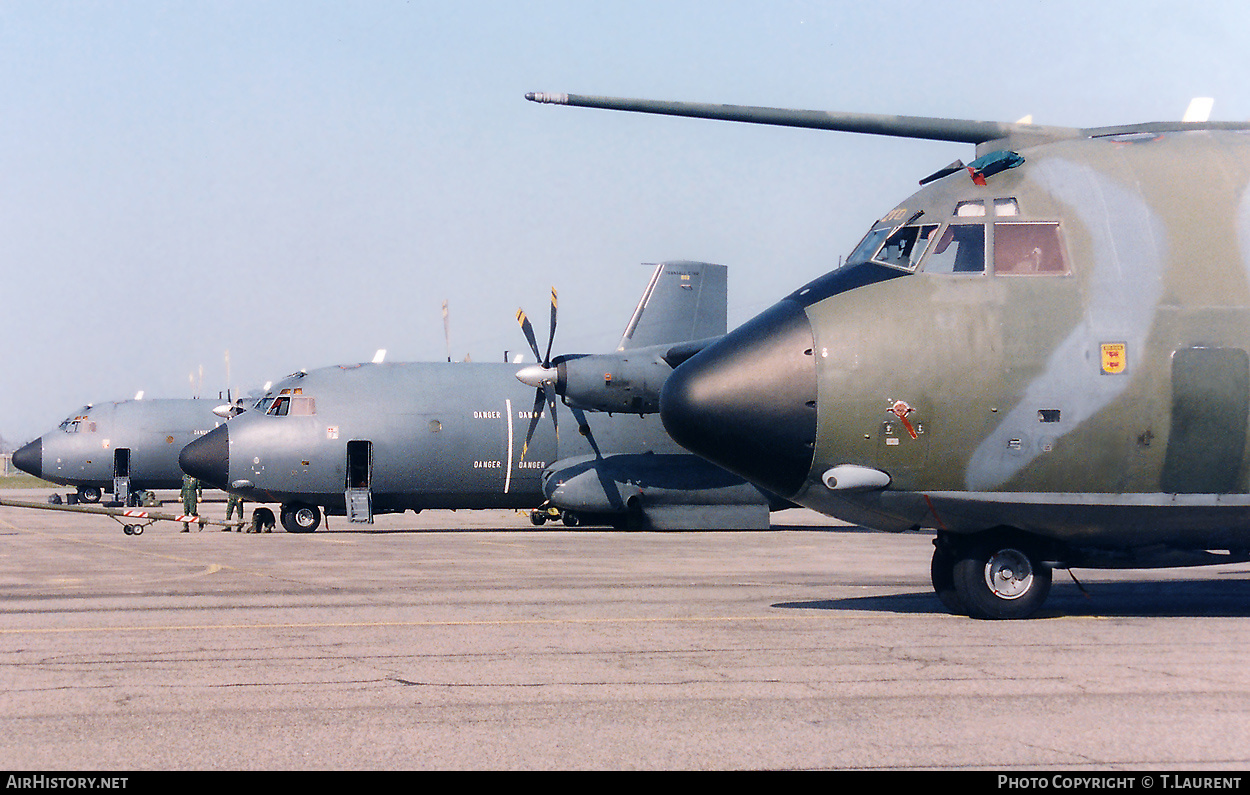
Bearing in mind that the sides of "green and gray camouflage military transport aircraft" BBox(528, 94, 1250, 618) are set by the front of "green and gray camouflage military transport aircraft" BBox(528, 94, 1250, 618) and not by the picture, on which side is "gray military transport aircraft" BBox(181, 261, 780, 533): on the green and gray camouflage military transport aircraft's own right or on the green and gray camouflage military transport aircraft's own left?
on the green and gray camouflage military transport aircraft's own right

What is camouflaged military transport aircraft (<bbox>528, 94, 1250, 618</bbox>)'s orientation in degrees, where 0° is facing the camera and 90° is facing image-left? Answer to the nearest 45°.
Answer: approximately 90°
